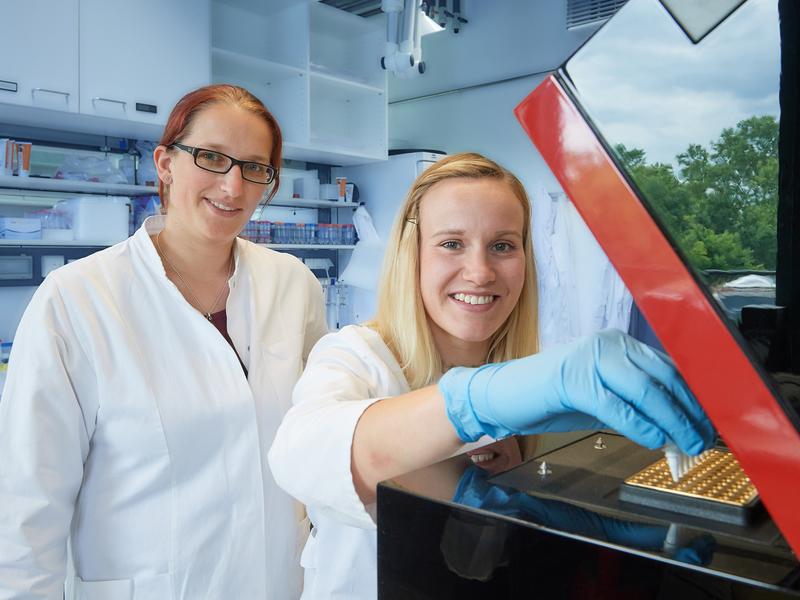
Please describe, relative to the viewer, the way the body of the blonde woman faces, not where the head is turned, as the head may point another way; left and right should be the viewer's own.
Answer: facing the viewer and to the right of the viewer

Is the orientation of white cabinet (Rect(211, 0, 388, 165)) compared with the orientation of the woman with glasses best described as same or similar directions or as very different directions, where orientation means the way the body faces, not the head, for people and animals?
same or similar directions

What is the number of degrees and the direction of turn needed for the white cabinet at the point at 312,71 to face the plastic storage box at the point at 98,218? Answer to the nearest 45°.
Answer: approximately 90° to its right

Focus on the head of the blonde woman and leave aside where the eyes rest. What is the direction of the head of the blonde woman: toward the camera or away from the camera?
toward the camera

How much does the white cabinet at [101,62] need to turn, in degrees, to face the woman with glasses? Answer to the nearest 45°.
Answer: approximately 45° to its right

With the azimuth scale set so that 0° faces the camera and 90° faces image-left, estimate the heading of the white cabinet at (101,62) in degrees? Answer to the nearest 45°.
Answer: approximately 315°

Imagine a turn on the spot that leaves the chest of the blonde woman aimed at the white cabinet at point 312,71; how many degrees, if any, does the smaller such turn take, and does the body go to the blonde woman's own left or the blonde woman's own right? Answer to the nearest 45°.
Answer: approximately 135° to the blonde woman's own left

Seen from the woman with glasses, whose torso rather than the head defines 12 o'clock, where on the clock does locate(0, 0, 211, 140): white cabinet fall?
The white cabinet is roughly at 7 o'clock from the woman with glasses.

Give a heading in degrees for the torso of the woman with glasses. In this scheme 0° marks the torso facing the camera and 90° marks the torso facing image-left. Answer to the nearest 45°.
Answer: approximately 315°

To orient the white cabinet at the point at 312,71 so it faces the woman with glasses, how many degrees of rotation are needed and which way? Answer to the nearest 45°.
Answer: approximately 45° to its right

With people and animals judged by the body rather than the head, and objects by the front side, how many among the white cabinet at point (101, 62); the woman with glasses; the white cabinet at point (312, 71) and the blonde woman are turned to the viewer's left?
0
